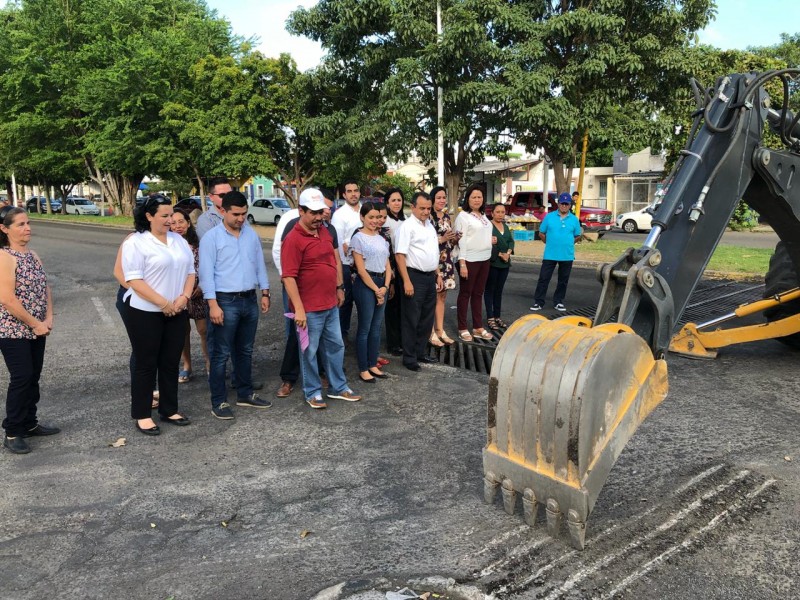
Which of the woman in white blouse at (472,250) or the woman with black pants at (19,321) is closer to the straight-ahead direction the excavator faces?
the woman with black pants

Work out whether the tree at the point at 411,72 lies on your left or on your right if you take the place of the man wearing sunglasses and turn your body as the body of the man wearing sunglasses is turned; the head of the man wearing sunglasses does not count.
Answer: on your left

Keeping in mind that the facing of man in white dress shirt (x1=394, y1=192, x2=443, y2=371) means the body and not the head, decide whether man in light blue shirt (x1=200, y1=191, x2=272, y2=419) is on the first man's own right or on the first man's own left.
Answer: on the first man's own right

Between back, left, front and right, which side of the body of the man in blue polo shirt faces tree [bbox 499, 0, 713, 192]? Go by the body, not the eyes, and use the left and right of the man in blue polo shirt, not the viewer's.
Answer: back

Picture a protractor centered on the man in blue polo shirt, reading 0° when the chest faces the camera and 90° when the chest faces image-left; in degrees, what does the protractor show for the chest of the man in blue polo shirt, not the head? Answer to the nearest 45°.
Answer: approximately 0°

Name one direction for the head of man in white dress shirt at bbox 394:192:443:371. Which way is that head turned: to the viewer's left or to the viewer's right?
to the viewer's right

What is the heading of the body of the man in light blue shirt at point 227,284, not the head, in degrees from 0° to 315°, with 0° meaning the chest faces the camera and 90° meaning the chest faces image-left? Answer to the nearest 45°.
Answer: approximately 315°

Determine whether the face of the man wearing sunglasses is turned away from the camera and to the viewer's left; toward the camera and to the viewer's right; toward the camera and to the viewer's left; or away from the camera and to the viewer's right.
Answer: toward the camera and to the viewer's right
